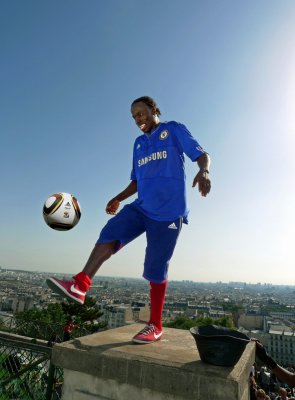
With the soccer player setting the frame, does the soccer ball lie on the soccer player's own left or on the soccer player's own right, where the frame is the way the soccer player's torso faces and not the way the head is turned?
on the soccer player's own right

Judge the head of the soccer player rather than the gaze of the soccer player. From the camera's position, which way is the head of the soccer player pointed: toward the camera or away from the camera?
toward the camera

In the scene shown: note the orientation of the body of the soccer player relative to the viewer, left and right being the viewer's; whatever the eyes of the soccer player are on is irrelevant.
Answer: facing the viewer and to the left of the viewer
